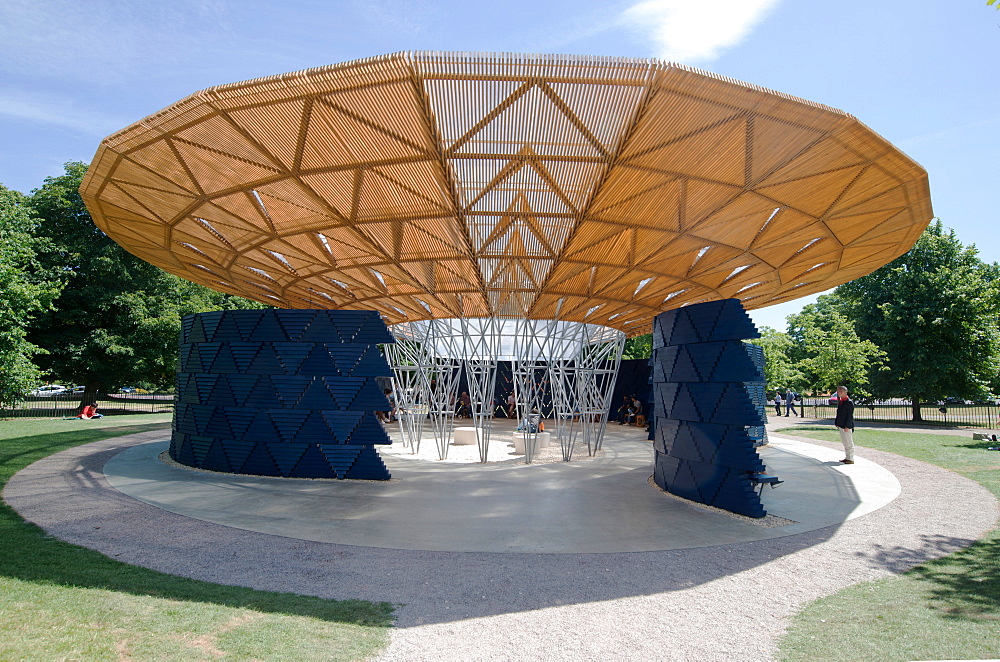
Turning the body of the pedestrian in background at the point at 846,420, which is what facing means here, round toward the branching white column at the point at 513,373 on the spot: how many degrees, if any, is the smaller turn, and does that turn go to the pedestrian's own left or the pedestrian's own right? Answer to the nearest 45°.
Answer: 0° — they already face it

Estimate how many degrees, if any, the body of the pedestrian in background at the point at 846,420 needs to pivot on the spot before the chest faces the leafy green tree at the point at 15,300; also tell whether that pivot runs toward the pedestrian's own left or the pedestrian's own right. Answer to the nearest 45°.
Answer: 0° — they already face it

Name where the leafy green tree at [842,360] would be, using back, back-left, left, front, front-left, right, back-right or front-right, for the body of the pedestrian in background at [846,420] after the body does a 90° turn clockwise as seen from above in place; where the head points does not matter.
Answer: front

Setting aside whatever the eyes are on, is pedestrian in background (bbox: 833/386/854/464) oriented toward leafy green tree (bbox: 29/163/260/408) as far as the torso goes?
yes

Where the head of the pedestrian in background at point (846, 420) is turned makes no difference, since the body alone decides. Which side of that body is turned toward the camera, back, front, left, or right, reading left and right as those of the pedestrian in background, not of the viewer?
left

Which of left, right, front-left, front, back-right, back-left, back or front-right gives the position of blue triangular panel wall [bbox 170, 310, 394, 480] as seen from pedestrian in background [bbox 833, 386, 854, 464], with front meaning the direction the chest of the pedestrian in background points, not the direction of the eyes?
front-left
